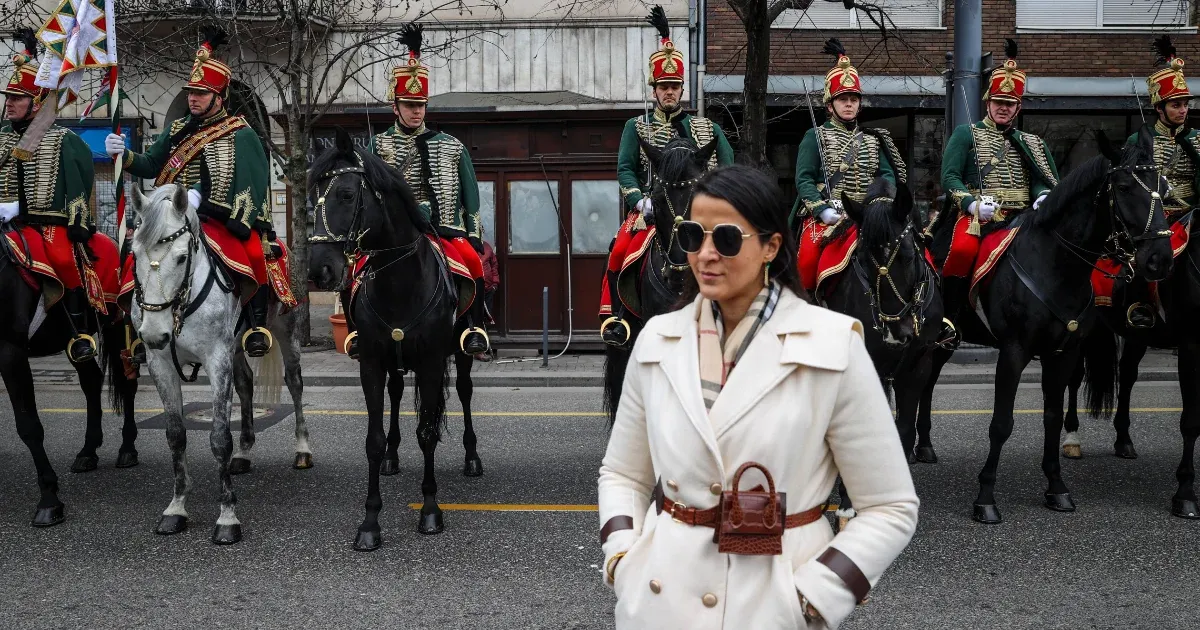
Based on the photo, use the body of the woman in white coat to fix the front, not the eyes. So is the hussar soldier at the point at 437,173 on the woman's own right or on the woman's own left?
on the woman's own right

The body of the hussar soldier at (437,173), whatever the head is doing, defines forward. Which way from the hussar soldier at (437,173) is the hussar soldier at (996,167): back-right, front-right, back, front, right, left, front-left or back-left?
left

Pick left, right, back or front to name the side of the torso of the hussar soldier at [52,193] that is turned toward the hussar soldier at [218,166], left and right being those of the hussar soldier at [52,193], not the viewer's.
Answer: left

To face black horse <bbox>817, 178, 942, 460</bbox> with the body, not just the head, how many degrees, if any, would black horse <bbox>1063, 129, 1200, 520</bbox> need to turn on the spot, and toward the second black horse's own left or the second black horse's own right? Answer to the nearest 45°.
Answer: approximately 90° to the second black horse's own right

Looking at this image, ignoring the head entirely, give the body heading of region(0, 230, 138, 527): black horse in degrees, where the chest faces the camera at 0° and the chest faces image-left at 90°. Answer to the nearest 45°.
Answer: approximately 45°

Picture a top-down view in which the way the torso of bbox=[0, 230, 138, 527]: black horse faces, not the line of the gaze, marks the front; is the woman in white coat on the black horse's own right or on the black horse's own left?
on the black horse's own left

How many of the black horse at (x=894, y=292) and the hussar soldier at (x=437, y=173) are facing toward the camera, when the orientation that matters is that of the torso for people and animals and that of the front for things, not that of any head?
2

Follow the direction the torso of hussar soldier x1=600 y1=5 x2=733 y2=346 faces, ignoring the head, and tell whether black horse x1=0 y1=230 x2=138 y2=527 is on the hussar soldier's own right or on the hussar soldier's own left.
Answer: on the hussar soldier's own right

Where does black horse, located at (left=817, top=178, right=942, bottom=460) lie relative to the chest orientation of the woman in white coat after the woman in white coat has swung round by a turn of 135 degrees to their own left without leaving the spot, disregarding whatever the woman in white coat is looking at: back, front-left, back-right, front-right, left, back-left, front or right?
left
